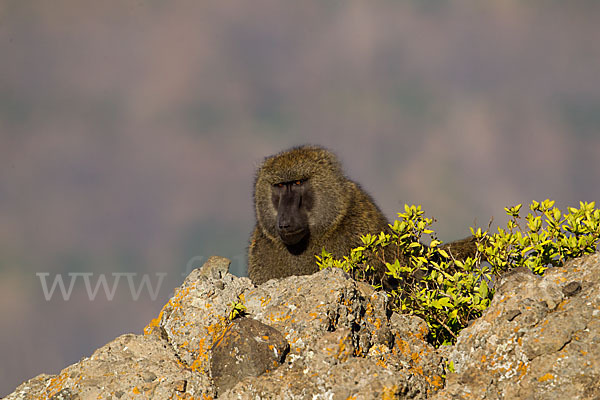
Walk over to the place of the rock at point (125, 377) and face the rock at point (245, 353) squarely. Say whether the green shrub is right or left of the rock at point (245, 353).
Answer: left

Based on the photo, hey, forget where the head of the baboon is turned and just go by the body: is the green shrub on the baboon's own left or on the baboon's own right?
on the baboon's own left

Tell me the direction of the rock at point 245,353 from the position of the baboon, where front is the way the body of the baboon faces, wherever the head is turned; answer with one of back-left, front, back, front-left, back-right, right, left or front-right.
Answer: front-left

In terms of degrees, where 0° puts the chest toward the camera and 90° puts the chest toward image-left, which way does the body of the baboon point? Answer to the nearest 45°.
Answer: approximately 45°

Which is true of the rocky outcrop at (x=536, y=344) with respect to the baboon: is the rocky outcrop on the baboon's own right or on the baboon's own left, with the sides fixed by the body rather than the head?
on the baboon's own left
